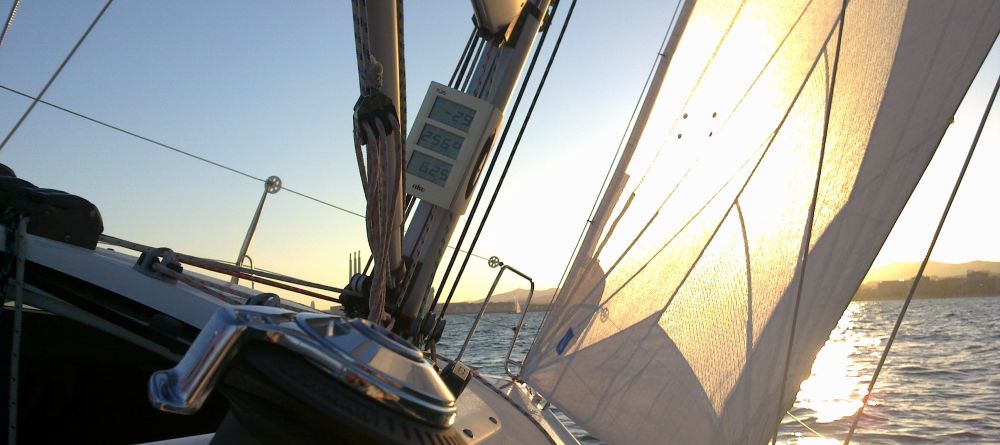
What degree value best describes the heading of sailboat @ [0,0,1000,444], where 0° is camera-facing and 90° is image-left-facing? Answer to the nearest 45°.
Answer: approximately 180°
